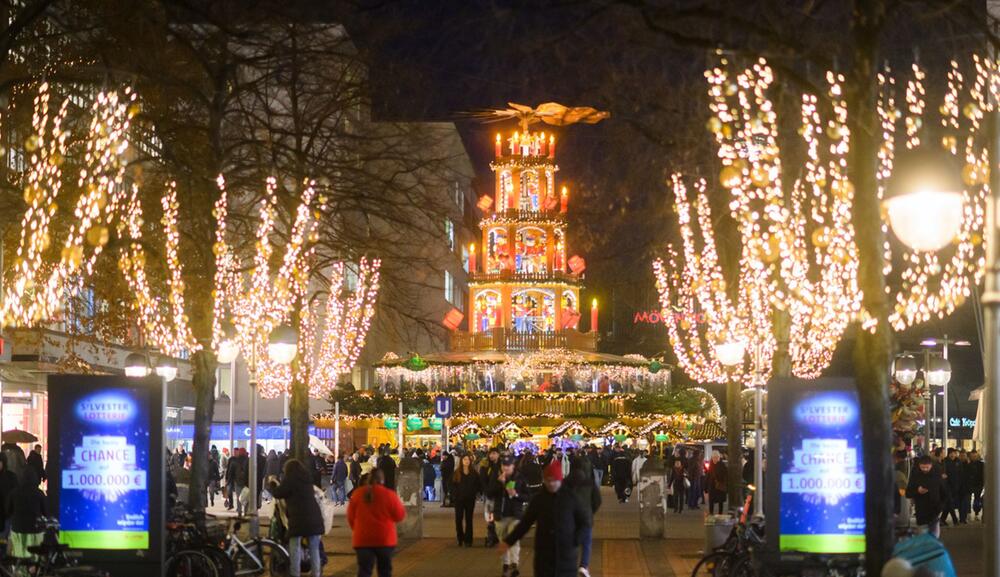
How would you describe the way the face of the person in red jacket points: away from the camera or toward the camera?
away from the camera

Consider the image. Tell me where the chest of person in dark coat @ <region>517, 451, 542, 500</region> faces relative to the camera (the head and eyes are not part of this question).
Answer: away from the camera

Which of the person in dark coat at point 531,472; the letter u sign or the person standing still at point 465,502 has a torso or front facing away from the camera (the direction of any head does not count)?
the person in dark coat

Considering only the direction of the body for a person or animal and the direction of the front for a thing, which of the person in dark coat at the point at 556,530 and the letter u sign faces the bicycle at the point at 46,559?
the letter u sign

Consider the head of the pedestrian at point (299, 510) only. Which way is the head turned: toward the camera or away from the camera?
away from the camera

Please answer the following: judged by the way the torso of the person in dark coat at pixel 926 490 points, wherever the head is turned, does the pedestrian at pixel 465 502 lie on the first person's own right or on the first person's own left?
on the first person's own right
